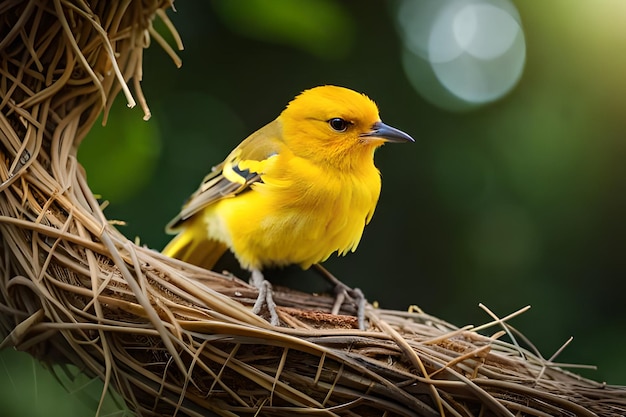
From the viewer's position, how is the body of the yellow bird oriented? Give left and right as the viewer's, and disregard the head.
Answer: facing the viewer and to the right of the viewer
